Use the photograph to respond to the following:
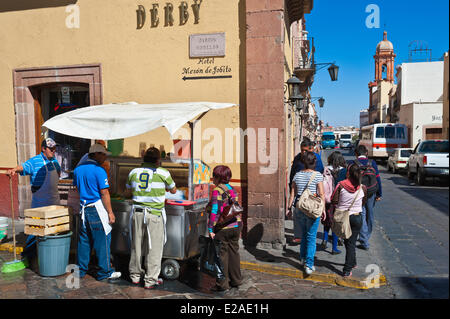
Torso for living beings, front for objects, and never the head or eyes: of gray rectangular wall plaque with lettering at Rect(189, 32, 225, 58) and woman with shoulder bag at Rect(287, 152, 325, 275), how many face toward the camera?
1

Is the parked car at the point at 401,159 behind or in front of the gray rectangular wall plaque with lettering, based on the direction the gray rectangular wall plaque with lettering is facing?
behind

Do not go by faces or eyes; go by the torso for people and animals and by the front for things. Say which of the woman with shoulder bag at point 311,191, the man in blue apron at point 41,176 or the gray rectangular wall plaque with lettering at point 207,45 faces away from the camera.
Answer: the woman with shoulder bag

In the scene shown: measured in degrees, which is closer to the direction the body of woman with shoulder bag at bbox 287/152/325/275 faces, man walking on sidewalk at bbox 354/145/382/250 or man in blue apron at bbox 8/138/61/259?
the man walking on sidewalk

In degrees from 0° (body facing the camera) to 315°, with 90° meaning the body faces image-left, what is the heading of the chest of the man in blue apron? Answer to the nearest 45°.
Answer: approximately 315°

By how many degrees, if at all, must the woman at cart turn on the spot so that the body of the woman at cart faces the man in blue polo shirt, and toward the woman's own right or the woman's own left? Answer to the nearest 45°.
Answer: approximately 45° to the woman's own left

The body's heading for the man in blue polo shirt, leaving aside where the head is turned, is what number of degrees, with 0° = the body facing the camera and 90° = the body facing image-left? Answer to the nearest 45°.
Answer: approximately 225°

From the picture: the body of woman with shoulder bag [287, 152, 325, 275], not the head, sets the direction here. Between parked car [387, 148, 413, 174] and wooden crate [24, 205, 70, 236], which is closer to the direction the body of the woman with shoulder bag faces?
the parked car

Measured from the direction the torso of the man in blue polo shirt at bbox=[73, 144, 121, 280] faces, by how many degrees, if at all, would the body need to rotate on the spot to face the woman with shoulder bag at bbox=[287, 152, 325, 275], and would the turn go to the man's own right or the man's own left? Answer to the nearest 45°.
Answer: approximately 45° to the man's own right

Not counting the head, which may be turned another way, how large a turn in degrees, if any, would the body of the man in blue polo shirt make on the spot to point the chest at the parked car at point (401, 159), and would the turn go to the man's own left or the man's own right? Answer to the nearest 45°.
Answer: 0° — they already face it

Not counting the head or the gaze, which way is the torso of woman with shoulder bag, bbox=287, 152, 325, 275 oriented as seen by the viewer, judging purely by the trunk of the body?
away from the camera

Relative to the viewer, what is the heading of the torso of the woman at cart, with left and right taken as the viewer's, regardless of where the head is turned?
facing away from the viewer and to the left of the viewer
